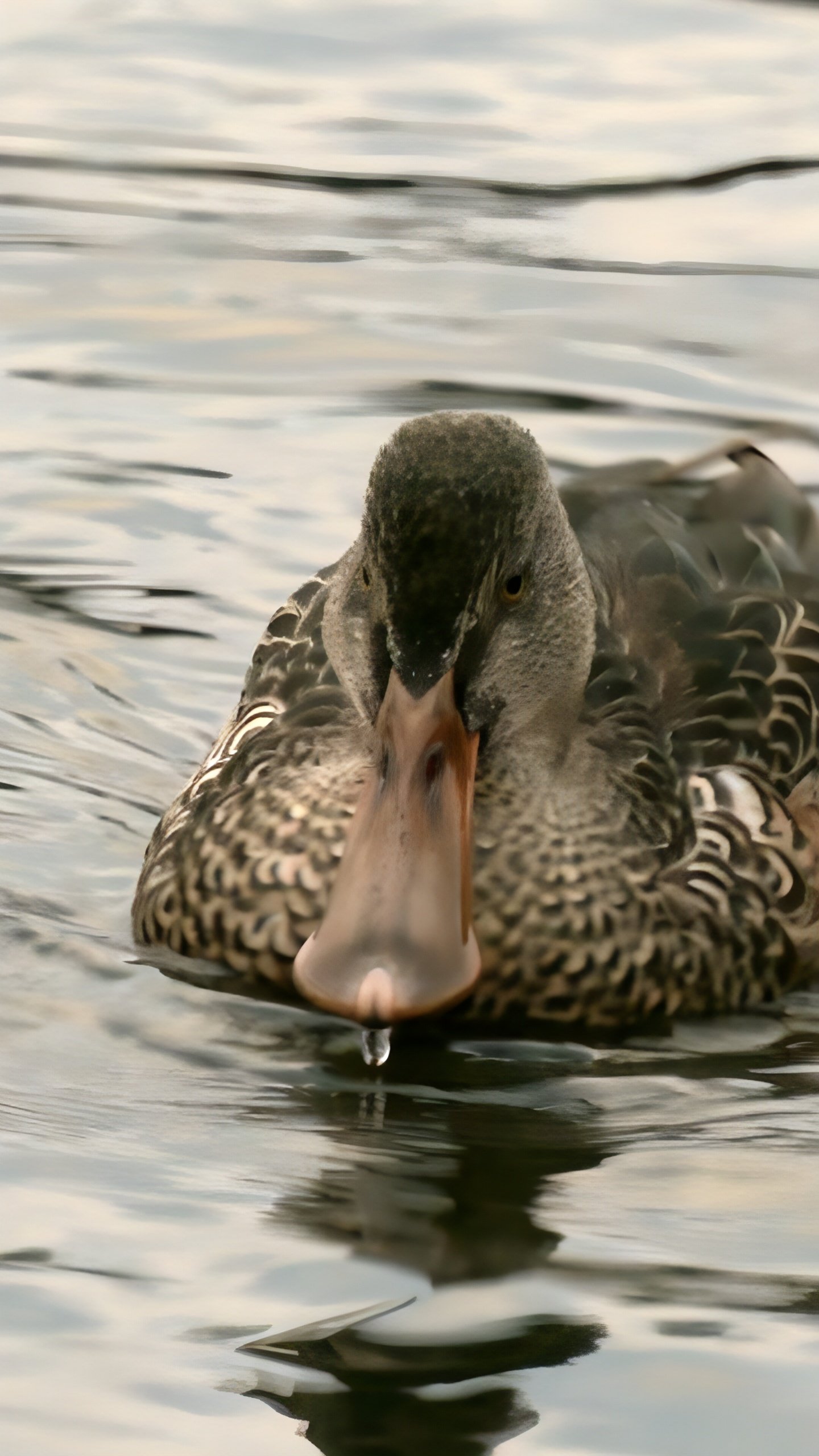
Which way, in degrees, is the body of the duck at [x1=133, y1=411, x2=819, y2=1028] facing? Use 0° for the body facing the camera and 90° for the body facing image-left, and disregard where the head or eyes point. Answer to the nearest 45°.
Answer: approximately 45°
